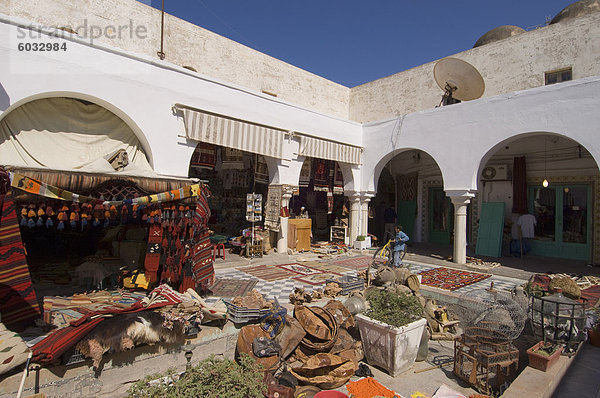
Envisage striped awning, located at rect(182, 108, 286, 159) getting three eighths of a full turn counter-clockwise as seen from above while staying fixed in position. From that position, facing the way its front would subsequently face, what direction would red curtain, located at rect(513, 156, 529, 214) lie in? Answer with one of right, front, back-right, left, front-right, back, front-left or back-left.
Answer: right

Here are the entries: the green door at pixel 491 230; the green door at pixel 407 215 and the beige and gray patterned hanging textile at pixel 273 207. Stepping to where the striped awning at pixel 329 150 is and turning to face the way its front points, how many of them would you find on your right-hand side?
1

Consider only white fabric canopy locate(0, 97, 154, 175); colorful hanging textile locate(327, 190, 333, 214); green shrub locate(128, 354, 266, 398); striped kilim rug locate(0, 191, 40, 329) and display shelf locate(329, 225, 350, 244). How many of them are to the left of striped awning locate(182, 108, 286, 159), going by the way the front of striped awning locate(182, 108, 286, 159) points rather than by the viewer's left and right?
2

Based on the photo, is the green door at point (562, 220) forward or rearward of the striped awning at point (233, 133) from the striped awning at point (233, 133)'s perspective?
forward

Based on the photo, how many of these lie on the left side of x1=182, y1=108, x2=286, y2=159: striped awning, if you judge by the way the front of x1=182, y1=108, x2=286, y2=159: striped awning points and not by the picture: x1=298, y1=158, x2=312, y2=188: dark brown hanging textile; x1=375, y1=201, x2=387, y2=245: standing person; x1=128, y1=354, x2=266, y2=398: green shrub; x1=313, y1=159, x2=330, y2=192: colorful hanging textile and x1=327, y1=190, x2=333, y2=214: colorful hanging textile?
4

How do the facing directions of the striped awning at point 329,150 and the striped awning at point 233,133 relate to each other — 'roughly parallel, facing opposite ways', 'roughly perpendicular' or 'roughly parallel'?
roughly parallel

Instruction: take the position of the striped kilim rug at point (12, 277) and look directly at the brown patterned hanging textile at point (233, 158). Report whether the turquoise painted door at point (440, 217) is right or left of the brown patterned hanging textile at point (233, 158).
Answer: right

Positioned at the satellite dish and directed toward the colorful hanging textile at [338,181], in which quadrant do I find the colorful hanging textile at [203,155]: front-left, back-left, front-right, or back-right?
front-left

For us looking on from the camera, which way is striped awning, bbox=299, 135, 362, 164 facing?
facing the viewer and to the right of the viewer

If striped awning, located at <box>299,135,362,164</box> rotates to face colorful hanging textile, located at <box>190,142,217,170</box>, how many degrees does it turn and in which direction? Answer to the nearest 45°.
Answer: approximately 90° to its right

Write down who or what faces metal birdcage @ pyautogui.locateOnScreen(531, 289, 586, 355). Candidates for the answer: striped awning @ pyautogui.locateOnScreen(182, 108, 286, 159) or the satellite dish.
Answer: the striped awning

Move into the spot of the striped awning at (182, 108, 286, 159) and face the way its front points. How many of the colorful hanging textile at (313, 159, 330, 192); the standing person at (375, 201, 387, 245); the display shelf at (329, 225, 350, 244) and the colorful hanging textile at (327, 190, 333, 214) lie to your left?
4
